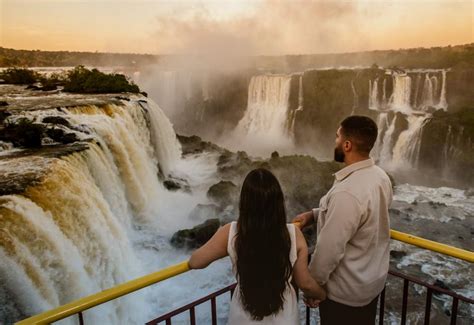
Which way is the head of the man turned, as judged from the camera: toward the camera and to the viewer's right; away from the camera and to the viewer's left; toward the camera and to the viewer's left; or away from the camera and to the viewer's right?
away from the camera and to the viewer's left

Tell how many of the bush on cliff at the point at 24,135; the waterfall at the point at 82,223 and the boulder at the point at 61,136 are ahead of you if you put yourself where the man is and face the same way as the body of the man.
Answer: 3

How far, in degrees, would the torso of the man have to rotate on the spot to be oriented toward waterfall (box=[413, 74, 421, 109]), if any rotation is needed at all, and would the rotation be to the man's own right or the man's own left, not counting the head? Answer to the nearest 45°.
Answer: approximately 45° to the man's own right

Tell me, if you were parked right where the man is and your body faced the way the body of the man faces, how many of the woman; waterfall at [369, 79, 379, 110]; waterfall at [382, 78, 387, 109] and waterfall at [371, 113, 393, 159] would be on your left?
1

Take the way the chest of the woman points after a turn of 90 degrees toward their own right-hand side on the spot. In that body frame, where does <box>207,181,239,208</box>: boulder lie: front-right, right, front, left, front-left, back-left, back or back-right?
left

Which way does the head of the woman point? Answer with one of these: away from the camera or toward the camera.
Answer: away from the camera

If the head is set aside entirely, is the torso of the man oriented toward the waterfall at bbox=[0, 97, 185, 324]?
yes

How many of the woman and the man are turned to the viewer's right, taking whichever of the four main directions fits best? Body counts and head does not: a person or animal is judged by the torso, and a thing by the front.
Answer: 0

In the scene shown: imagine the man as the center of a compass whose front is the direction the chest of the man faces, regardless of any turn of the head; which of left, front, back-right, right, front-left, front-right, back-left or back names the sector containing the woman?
left

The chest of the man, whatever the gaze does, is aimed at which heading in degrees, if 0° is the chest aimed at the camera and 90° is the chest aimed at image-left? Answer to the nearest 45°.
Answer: approximately 135°

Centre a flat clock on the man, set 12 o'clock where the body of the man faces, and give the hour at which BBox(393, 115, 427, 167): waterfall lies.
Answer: The waterfall is roughly at 2 o'clock from the man.

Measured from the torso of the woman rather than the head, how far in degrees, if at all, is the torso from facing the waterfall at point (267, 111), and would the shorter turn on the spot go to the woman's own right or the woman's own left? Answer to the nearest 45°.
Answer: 0° — they already face it

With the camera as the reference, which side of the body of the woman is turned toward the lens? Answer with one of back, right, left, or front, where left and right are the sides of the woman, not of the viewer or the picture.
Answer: back

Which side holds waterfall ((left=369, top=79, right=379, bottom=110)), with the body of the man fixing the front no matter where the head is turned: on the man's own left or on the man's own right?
on the man's own right
